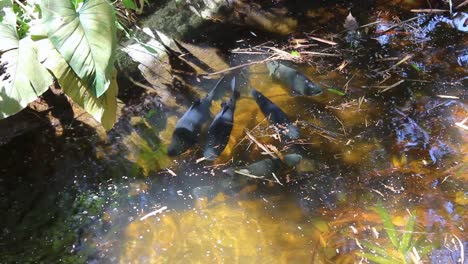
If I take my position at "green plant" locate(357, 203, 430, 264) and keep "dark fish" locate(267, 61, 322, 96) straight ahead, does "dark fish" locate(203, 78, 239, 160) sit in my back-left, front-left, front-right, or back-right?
front-left

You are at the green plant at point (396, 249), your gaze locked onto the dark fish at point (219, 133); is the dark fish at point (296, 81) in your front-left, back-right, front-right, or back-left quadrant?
front-right

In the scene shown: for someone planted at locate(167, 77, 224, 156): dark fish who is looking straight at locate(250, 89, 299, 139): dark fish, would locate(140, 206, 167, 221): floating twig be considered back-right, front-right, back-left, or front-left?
back-right

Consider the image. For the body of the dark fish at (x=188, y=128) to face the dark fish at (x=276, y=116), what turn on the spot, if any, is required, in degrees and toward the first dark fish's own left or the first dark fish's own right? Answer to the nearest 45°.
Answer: approximately 135° to the first dark fish's own left

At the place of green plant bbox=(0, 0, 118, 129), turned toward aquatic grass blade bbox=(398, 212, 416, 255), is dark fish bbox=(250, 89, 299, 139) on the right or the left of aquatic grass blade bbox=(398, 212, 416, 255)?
left

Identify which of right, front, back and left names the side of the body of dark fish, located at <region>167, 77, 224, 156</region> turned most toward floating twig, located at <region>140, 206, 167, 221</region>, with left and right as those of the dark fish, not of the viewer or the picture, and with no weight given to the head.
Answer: front

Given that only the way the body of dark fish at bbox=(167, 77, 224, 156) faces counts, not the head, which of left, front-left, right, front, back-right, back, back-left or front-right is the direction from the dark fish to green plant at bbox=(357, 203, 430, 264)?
left

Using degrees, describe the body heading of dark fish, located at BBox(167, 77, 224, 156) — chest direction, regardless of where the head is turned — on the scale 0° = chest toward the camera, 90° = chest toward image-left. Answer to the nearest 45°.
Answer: approximately 45°

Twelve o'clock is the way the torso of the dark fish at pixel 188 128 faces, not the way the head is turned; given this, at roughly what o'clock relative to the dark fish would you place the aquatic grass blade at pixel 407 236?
The aquatic grass blade is roughly at 9 o'clock from the dark fish.

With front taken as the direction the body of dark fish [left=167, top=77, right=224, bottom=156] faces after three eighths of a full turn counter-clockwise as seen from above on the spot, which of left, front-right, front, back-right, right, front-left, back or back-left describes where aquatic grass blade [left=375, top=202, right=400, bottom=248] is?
front-right
